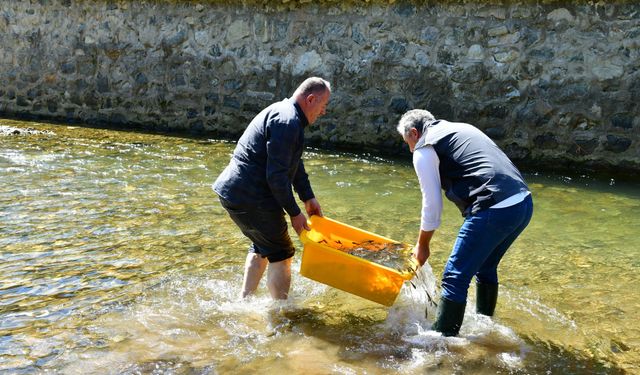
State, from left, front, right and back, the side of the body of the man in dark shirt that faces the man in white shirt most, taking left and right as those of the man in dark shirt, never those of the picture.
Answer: front

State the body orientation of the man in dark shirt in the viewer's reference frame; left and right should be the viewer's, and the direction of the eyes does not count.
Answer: facing to the right of the viewer

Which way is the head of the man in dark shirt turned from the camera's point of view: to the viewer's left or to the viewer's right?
to the viewer's right
